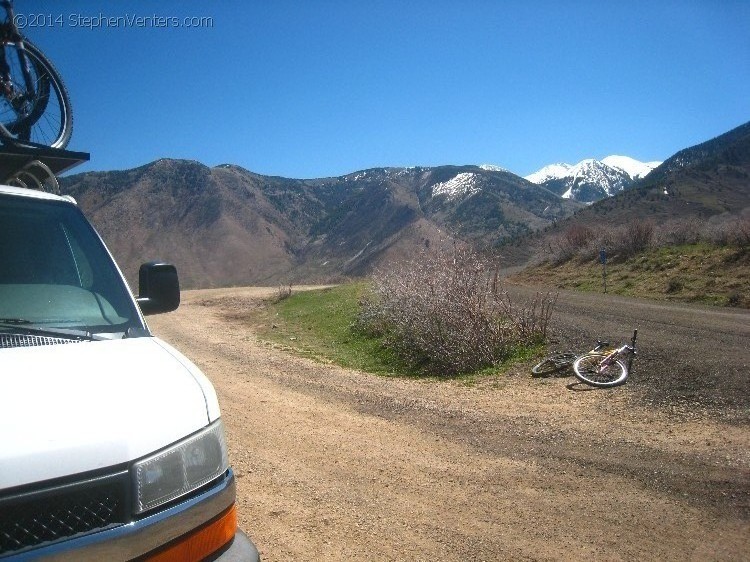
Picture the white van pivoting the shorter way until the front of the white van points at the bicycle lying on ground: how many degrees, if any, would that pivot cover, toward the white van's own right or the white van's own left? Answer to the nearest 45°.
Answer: approximately 90° to the white van's own left

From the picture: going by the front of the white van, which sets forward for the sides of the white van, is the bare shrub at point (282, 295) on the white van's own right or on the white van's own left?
on the white van's own left

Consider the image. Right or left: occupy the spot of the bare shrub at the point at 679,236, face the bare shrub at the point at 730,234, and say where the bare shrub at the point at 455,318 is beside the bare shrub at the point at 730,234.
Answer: right

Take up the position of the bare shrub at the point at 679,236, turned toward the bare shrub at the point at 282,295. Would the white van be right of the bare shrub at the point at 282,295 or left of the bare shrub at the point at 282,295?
left

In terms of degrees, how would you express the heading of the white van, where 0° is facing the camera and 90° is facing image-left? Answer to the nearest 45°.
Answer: approximately 315°

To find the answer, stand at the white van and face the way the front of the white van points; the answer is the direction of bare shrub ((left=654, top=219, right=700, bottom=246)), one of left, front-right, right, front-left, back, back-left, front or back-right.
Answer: left

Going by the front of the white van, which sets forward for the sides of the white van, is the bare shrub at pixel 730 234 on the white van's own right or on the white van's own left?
on the white van's own left

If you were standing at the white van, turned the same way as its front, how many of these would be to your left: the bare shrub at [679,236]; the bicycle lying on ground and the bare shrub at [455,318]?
3
